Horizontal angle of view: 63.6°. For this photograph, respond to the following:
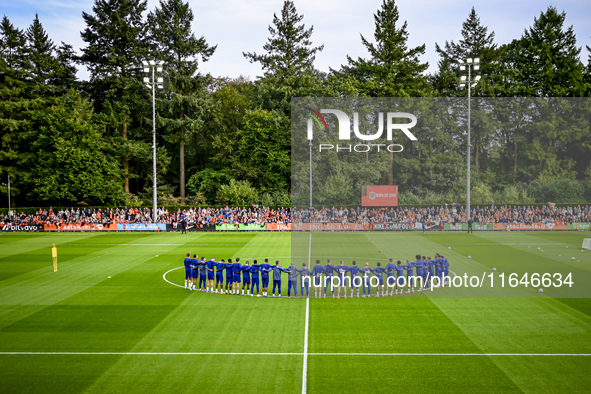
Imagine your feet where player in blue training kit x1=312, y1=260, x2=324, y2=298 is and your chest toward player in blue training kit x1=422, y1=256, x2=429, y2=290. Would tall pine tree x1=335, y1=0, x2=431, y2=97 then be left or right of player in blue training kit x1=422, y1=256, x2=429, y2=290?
left

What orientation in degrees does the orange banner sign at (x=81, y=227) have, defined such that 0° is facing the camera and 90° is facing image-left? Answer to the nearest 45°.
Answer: approximately 0°

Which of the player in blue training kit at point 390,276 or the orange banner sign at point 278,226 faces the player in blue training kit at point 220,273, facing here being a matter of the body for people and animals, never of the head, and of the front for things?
the orange banner sign

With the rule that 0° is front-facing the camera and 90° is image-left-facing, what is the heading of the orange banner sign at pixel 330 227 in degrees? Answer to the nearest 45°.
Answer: approximately 0°

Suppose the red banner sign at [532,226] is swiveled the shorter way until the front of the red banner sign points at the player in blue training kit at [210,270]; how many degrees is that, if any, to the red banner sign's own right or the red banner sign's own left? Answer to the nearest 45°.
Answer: approximately 45° to the red banner sign's own right
